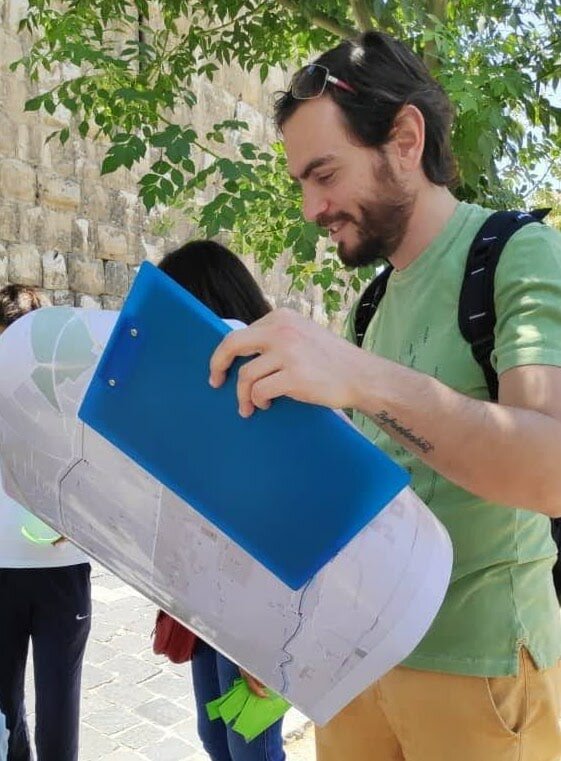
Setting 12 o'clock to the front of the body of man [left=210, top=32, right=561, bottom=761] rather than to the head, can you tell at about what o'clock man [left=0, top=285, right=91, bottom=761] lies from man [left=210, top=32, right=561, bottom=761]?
man [left=0, top=285, right=91, bottom=761] is roughly at 3 o'clock from man [left=210, top=32, right=561, bottom=761].

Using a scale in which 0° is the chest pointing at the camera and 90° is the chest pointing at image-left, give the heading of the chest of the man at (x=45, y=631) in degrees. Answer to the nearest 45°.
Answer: approximately 0°

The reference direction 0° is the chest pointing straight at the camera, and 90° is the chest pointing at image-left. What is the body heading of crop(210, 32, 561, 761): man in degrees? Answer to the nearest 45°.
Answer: approximately 45°

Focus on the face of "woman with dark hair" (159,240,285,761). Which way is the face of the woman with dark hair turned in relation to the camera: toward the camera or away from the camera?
away from the camera

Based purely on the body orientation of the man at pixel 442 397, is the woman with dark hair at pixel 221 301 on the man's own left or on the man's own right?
on the man's own right
